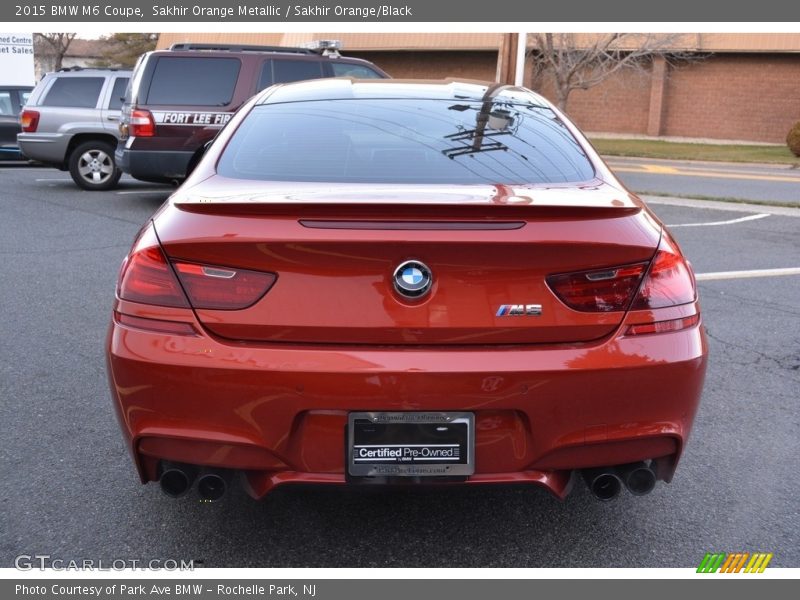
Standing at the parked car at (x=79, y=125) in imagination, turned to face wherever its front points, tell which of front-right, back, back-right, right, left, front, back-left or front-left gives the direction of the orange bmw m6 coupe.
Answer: right

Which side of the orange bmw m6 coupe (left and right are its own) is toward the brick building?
front

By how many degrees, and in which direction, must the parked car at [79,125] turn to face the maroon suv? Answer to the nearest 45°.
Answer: approximately 90° to its right

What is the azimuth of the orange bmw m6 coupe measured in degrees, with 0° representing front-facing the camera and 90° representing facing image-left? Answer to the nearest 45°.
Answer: approximately 180°

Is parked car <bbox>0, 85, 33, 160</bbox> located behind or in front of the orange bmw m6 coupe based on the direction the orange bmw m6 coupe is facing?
in front

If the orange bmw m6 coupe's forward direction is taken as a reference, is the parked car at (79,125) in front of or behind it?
in front

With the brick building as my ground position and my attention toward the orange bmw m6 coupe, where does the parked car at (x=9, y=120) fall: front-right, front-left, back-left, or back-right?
front-right
